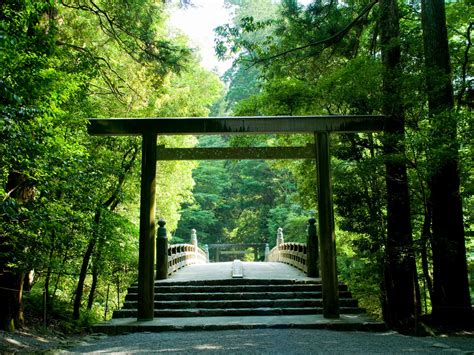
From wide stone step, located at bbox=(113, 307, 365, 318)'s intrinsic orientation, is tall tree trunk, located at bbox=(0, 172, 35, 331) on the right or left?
on its right

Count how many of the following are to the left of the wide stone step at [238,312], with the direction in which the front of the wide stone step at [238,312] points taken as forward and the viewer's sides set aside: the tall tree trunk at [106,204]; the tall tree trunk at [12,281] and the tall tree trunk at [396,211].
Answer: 1

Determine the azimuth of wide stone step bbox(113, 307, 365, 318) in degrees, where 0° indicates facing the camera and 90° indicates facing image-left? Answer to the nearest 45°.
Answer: approximately 0°

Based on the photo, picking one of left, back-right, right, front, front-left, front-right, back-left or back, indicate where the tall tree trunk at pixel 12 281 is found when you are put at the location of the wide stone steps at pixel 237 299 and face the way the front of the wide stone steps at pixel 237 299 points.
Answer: front-right

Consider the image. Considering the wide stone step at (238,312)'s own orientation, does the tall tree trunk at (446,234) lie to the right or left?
on its left

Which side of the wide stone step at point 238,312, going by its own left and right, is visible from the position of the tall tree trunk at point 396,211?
left
